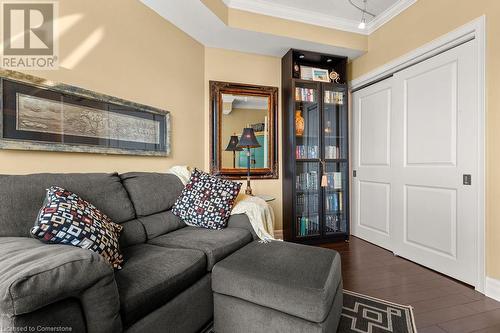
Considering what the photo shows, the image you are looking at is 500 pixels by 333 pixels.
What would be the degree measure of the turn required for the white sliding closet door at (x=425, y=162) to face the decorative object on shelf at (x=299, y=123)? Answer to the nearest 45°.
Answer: approximately 45° to its right

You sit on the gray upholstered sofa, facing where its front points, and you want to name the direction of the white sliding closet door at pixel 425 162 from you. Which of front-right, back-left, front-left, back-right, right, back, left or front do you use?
front-left

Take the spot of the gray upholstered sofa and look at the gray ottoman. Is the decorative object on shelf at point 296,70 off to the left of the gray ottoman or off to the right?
left

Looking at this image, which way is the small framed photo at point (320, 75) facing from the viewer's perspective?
toward the camera

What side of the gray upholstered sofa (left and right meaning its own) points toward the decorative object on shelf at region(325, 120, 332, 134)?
left

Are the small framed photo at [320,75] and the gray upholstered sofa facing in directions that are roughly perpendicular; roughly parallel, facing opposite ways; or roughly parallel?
roughly perpendicular

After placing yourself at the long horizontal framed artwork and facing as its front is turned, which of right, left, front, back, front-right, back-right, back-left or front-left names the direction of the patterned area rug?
front

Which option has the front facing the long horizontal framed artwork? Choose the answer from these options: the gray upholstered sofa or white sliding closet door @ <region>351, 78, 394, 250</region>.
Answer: the white sliding closet door

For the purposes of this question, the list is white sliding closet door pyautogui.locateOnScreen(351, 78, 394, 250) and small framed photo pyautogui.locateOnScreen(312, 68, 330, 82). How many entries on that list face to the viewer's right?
0

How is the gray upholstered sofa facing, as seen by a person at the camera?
facing the viewer and to the right of the viewer

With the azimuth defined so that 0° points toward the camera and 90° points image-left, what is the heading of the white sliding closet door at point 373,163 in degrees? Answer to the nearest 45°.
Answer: approximately 45°
